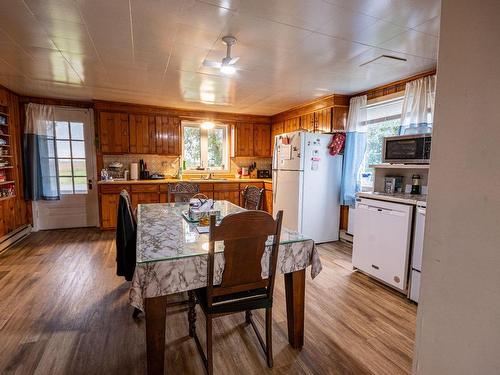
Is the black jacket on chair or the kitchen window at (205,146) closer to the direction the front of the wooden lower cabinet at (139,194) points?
the black jacket on chair

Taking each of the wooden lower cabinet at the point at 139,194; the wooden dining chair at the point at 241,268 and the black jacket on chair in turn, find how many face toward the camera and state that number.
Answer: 1

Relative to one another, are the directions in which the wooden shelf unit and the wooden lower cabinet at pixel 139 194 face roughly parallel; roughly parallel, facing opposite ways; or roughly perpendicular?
roughly perpendicular

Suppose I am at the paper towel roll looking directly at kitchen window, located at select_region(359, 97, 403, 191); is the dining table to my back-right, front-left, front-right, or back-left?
front-right

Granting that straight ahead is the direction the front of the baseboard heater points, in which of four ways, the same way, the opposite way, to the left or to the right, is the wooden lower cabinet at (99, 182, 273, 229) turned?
to the right

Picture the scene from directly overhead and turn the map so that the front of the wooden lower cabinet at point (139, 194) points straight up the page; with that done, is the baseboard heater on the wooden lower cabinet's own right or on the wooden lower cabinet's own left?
on the wooden lower cabinet's own right

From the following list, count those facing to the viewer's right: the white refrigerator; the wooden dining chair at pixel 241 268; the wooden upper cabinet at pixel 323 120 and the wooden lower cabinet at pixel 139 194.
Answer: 0

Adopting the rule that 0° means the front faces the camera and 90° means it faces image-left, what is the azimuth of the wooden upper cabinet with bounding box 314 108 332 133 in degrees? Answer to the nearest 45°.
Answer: approximately 45°

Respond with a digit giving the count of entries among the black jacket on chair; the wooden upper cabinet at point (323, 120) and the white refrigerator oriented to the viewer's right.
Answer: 1

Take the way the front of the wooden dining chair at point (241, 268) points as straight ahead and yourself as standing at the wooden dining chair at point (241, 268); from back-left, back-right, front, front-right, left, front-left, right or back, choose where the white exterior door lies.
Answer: front-left

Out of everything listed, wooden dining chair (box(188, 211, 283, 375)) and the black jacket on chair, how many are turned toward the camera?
0

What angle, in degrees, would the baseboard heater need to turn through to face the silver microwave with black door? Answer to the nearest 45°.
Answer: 0° — it already faces it

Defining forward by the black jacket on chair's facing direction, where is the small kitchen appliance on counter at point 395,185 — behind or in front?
in front

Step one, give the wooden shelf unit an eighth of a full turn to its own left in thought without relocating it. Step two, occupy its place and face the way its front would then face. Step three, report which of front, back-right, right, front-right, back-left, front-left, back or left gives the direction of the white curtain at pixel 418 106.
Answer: front-right

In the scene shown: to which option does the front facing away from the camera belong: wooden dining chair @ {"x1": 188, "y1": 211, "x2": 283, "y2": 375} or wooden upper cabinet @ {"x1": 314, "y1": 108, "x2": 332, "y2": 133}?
the wooden dining chair

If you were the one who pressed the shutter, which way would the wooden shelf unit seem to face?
facing the viewer and to the right of the viewer

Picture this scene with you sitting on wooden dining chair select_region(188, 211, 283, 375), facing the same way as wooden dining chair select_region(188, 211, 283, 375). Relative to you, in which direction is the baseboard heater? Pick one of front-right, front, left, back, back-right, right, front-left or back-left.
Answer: front-left

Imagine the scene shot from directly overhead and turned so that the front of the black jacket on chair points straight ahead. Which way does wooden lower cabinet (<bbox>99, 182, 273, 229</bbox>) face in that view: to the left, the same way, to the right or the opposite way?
to the right

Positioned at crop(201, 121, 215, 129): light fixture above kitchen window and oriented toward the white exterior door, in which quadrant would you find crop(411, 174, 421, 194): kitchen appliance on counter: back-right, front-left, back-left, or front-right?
back-left

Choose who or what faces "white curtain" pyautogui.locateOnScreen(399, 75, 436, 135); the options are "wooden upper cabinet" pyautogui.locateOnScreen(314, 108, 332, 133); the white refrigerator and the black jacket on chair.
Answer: the black jacket on chair

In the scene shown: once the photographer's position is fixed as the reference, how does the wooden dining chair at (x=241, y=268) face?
facing away from the viewer
